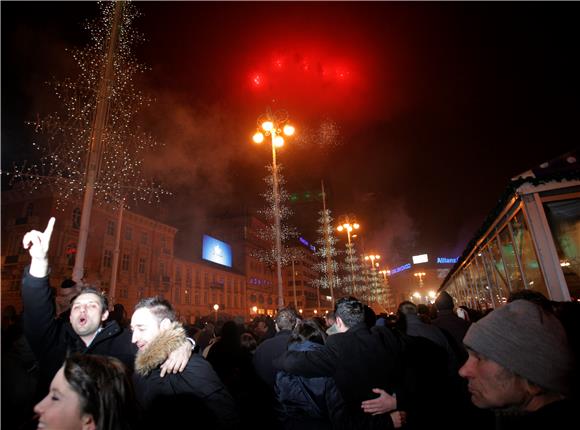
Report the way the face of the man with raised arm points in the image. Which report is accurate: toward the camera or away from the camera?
toward the camera

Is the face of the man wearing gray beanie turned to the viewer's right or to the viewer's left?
to the viewer's left

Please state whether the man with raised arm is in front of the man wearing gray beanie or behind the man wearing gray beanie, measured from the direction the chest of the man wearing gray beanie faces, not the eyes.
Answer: in front
